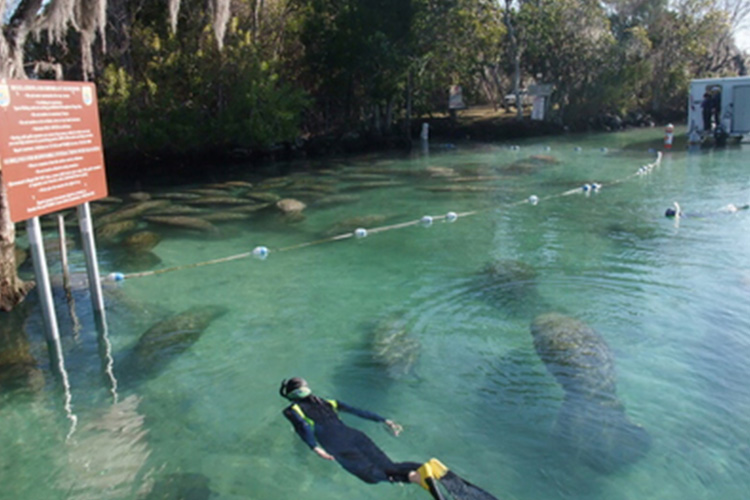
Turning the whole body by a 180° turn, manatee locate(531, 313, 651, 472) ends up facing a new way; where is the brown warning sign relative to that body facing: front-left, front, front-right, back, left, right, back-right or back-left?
right

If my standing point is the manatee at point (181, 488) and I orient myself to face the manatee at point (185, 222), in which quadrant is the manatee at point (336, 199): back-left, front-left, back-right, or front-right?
front-right

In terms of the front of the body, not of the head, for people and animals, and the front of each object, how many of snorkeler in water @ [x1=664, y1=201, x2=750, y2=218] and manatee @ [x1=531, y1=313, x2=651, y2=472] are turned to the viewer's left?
1

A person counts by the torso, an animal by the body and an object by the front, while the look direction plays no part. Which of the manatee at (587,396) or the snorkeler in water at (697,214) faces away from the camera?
the manatee

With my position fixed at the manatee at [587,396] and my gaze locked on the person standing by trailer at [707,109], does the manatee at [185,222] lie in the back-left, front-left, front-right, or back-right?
front-left

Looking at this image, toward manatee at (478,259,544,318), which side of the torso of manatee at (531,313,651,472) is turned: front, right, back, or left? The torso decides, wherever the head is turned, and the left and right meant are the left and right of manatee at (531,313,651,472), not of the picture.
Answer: front

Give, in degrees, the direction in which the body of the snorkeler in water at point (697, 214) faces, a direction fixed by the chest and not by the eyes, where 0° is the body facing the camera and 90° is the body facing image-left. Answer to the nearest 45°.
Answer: approximately 90°

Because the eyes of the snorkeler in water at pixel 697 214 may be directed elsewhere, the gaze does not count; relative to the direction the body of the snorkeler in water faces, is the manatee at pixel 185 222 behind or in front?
in front

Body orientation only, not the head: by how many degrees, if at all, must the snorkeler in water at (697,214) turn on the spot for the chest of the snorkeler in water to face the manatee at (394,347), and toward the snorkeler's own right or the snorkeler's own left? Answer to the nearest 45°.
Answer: approximately 90° to the snorkeler's own left

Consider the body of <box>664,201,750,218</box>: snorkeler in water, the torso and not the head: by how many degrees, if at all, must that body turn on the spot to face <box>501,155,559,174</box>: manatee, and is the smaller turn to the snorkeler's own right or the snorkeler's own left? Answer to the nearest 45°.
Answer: approximately 45° to the snorkeler's own right

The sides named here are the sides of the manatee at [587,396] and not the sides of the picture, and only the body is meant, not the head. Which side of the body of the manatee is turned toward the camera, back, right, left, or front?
back

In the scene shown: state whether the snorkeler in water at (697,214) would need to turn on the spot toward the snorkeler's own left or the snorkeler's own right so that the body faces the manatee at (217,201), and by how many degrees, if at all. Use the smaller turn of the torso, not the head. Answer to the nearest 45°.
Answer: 0° — they already face it

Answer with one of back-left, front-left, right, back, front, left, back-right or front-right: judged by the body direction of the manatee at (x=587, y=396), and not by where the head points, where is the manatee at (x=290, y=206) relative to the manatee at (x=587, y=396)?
front-left

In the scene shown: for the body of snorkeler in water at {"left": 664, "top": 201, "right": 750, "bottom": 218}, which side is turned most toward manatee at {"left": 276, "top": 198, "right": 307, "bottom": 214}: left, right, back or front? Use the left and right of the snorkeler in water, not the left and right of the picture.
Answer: front

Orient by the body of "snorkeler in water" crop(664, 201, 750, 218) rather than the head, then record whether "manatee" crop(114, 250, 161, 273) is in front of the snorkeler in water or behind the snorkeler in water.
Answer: in front

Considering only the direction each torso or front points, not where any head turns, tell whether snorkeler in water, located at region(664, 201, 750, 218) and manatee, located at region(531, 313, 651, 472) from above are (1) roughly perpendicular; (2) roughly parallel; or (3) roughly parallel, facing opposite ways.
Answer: roughly perpendicular
